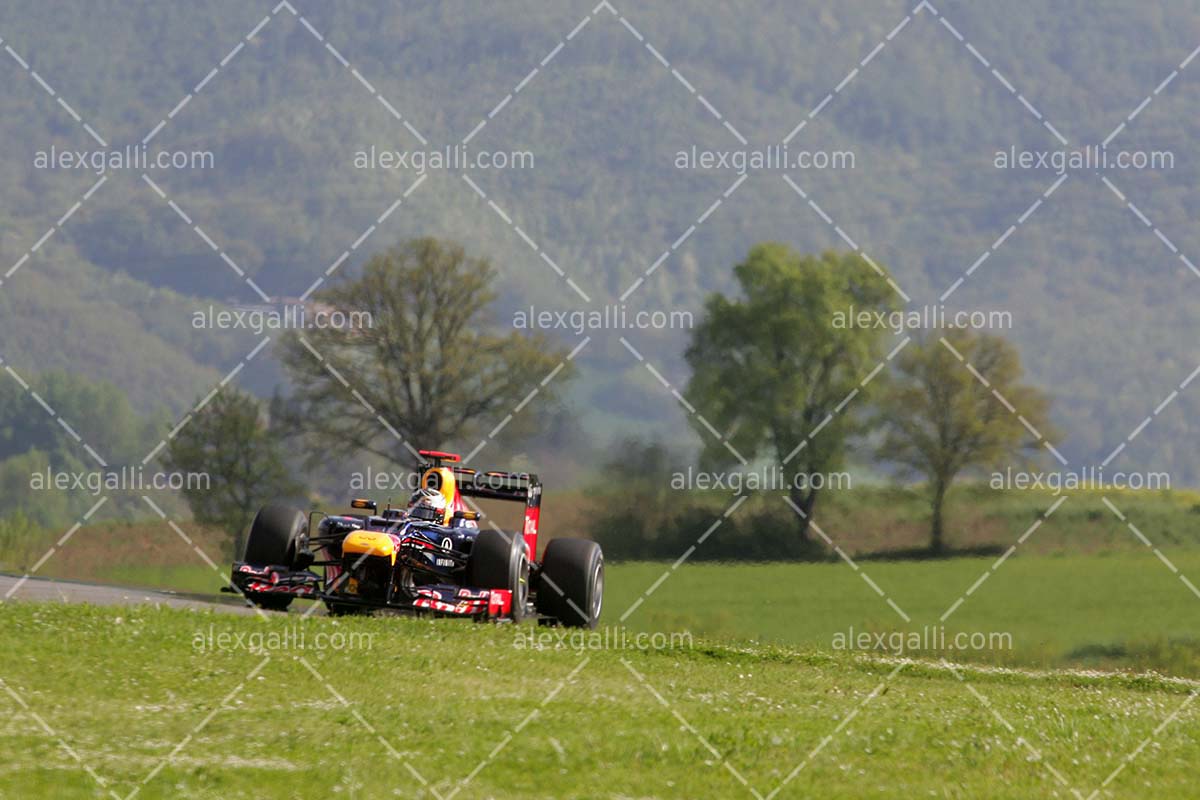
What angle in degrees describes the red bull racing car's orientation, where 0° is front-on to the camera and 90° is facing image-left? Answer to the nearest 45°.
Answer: approximately 0°
